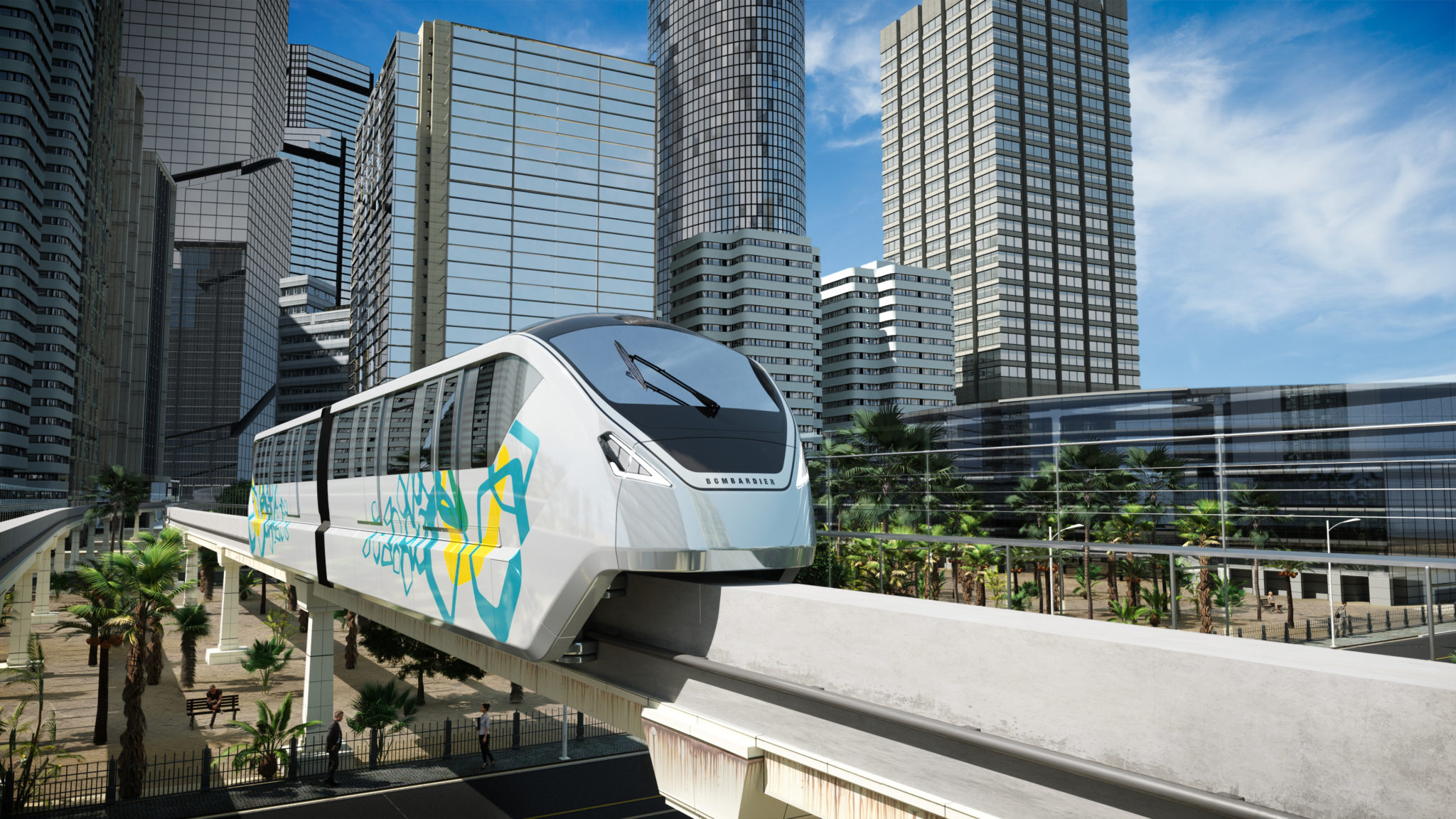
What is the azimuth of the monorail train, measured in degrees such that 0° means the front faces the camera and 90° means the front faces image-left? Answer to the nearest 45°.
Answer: approximately 315°

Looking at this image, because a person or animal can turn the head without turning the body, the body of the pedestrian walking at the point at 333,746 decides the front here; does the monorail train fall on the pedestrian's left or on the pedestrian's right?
on the pedestrian's right
